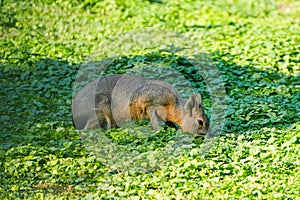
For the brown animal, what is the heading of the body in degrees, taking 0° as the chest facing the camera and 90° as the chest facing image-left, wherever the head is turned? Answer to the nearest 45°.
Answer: approximately 270°
